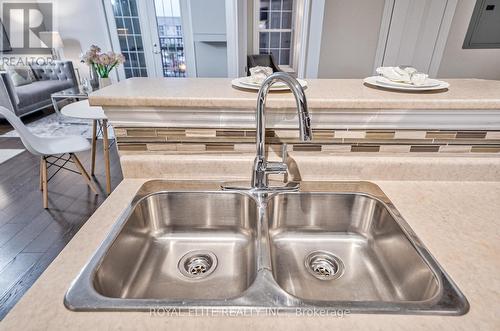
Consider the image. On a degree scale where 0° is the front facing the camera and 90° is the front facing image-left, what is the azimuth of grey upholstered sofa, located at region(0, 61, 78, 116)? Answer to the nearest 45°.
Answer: approximately 315°

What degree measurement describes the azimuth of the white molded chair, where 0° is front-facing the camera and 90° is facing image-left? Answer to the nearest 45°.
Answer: approximately 270°

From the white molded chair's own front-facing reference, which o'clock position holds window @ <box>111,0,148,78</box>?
The window is roughly at 10 o'clock from the white molded chair.

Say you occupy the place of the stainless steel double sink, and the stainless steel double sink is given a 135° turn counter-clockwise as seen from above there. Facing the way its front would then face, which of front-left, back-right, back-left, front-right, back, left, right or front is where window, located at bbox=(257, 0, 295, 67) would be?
front-left

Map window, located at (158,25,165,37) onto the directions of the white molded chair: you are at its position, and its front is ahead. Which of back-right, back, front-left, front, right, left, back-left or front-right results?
front-left

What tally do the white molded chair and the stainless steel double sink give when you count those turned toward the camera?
1

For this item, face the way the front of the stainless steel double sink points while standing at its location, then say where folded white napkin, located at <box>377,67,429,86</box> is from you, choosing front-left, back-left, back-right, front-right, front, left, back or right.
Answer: back-left

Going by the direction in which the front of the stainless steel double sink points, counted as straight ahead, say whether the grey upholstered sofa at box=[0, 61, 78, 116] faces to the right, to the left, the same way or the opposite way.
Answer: to the left

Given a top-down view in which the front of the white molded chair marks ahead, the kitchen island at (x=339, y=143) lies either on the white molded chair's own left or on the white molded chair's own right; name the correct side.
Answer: on the white molded chair's own right

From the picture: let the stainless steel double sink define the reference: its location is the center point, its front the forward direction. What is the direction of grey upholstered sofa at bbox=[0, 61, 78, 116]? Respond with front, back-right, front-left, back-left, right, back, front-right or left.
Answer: back-right
